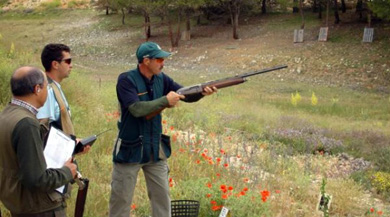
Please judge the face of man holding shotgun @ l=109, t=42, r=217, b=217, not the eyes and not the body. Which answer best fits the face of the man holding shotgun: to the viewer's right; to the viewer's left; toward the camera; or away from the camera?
to the viewer's right

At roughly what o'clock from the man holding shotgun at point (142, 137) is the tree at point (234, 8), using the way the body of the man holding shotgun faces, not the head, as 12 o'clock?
The tree is roughly at 8 o'clock from the man holding shotgun.

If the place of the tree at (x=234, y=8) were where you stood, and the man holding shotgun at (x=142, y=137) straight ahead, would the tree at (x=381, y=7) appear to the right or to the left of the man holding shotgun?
left

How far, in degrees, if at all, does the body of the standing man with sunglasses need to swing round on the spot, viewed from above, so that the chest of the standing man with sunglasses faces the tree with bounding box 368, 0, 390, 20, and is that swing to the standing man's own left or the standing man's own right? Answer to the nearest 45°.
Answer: approximately 45° to the standing man's own left

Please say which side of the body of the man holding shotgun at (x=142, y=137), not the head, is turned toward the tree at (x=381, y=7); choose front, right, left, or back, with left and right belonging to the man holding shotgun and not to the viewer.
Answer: left

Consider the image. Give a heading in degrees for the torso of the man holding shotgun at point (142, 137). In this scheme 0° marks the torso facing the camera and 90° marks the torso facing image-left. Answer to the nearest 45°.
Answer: approximately 315°

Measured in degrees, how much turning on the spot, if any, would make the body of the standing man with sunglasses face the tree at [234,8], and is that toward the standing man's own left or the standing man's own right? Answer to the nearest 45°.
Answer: approximately 45° to the standing man's own left

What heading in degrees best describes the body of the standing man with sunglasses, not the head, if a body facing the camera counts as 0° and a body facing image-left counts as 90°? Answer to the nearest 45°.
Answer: approximately 270°

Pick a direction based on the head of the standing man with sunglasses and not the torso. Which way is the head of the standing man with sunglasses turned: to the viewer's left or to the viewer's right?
to the viewer's right
